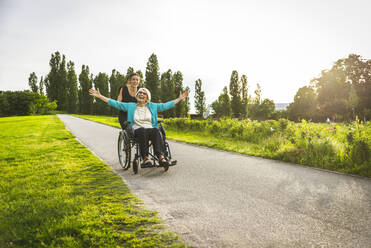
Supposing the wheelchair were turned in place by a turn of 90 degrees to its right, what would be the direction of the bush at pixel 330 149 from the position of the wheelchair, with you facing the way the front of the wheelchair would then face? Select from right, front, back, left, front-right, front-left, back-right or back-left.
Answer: back-left

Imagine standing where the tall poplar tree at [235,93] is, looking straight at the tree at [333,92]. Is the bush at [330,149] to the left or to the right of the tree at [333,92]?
right

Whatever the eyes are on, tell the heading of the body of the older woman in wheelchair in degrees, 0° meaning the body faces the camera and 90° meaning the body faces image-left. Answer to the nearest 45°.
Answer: approximately 315°

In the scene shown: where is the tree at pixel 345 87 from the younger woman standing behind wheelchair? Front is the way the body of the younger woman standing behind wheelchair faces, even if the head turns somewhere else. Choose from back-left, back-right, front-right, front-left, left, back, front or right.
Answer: left

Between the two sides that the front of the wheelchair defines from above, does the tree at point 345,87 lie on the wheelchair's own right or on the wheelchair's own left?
on the wheelchair's own left

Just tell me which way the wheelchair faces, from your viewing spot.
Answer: facing the viewer and to the right of the viewer

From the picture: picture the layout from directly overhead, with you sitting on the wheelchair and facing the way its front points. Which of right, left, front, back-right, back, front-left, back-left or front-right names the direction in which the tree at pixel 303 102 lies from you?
left

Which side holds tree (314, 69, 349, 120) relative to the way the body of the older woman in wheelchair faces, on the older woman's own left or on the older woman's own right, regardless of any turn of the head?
on the older woman's own left

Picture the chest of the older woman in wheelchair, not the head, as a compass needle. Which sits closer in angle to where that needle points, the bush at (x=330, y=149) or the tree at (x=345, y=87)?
the bush

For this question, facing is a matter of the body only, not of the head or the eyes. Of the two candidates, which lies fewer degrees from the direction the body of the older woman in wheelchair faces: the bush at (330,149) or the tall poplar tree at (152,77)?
the bush

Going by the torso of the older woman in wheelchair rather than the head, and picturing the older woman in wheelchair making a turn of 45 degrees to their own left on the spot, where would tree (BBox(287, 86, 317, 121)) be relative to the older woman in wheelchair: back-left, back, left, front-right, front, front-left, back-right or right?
front-left

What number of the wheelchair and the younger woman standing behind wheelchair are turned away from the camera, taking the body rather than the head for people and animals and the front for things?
0

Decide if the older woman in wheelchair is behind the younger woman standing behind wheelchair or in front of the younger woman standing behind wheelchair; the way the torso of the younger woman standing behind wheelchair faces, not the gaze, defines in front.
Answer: in front

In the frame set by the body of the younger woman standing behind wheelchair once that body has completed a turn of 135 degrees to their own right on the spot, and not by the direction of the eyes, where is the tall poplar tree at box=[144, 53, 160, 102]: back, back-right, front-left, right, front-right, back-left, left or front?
right

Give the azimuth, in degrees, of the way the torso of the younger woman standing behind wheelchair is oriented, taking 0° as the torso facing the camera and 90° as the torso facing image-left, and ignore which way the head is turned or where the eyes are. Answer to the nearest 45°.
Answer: approximately 315°

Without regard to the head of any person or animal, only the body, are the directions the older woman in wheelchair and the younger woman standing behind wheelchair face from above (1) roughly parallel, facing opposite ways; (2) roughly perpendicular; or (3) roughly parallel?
roughly parallel
